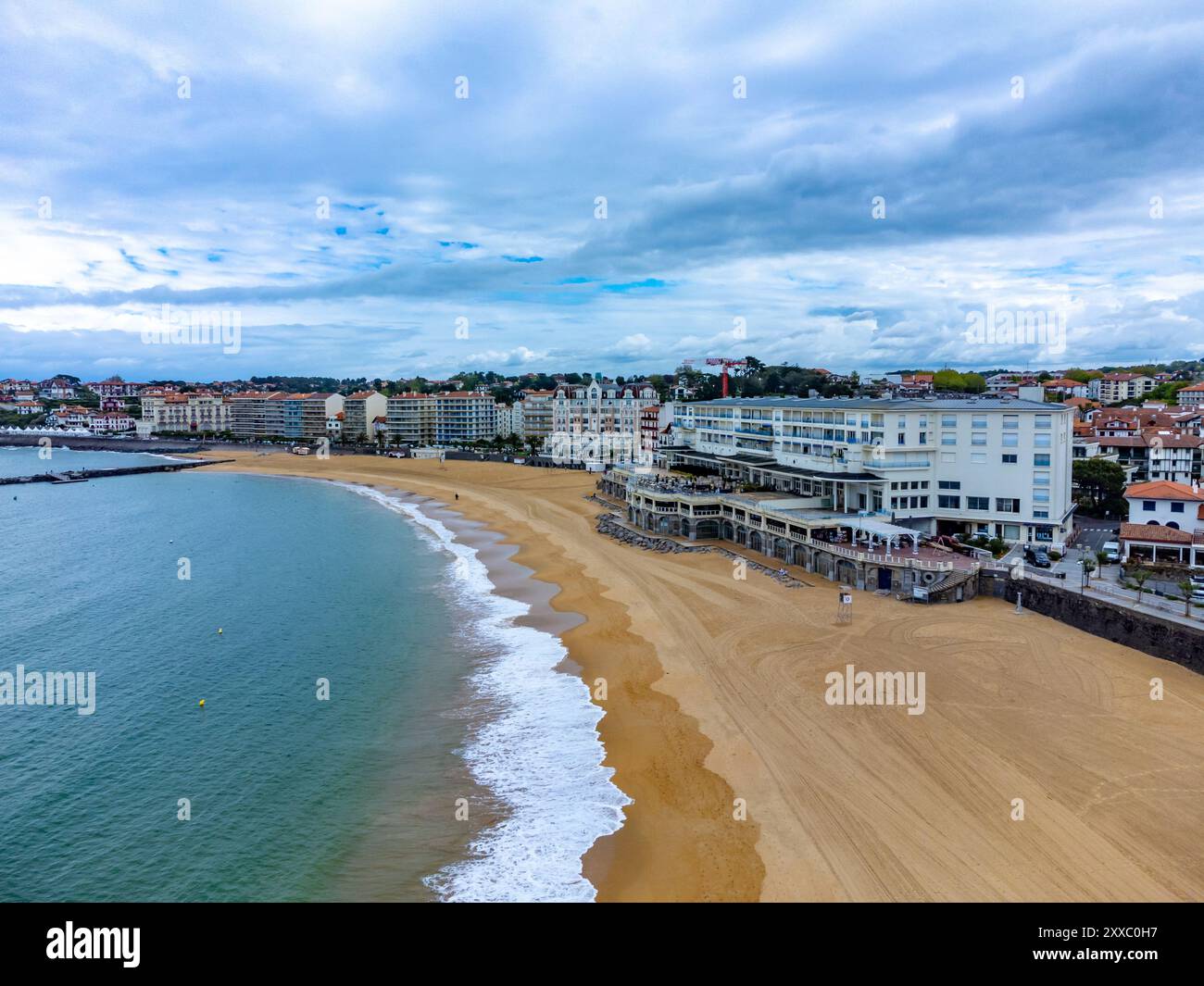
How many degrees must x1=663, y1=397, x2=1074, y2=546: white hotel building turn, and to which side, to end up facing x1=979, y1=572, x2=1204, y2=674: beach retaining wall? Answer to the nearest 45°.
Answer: approximately 45° to its left

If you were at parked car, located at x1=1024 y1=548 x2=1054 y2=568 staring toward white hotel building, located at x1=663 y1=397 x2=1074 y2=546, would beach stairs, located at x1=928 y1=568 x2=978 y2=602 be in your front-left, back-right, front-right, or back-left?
back-left

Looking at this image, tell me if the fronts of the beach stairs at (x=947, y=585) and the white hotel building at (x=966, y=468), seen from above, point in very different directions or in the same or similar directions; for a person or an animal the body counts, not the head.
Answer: same or similar directions

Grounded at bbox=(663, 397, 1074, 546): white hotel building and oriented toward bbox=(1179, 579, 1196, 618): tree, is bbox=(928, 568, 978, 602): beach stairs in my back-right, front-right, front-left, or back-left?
front-right

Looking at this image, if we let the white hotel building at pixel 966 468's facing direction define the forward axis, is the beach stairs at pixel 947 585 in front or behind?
in front

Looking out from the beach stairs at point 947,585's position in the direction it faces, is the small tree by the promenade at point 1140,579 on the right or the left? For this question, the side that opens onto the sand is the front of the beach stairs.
on its left

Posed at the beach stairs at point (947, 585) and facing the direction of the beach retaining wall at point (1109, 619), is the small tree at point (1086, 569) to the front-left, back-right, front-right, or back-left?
front-left

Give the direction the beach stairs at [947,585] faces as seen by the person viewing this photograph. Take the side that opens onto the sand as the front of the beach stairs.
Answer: facing the viewer and to the left of the viewer

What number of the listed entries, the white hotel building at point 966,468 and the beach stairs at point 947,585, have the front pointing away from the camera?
0

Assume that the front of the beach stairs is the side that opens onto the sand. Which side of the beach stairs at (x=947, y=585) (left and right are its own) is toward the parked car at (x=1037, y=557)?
back

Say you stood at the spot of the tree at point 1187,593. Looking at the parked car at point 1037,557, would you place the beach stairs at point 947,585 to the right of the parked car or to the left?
left
